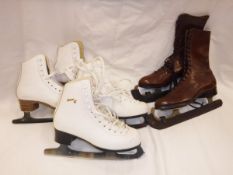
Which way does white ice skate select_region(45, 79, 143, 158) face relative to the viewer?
to the viewer's right

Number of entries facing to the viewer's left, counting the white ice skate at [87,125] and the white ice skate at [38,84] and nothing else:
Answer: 0

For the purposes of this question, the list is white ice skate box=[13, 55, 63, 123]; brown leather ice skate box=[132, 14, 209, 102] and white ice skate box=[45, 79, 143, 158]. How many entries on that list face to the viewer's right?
2

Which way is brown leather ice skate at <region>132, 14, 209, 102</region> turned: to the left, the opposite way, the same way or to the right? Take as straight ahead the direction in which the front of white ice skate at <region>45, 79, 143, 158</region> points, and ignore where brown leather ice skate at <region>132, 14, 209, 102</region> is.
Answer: the opposite way

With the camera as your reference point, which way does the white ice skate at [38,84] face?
facing to the right of the viewer

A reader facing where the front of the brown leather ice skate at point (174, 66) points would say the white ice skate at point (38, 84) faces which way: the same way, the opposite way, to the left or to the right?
the opposite way

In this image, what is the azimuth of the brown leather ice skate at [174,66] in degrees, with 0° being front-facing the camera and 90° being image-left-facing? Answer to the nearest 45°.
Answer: approximately 90°
